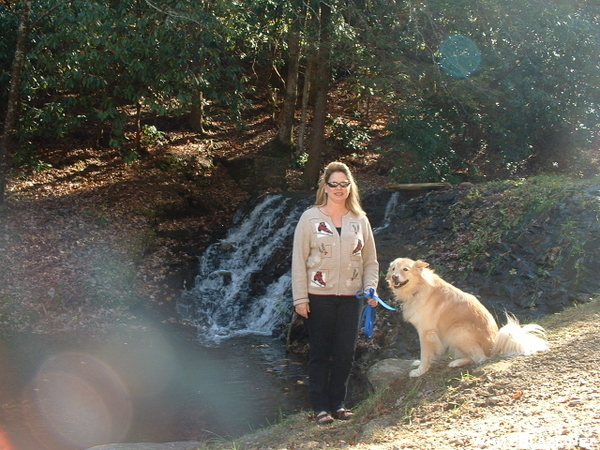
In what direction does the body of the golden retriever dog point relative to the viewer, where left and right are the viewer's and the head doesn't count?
facing to the left of the viewer

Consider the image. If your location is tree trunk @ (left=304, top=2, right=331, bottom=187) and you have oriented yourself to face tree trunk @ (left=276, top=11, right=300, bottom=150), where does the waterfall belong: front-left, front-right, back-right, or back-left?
back-left

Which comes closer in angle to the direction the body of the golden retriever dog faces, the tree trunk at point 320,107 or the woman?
the woman

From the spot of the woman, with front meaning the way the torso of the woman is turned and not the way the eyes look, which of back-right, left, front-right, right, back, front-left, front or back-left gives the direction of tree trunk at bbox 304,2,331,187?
back

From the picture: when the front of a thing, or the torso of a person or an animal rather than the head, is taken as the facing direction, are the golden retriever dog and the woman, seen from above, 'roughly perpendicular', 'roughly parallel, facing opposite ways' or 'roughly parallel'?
roughly perpendicular

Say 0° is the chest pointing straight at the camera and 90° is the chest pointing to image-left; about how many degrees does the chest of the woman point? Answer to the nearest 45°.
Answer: approximately 0°

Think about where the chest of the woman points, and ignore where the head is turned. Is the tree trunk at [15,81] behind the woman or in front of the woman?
behind

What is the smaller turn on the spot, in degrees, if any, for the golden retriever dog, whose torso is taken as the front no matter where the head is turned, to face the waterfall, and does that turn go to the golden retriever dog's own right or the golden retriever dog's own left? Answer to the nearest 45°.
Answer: approximately 45° to the golden retriever dog's own right

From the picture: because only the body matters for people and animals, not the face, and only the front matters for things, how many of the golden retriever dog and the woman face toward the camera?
1

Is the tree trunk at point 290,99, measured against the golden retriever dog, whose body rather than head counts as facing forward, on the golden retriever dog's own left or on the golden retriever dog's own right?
on the golden retriever dog's own right

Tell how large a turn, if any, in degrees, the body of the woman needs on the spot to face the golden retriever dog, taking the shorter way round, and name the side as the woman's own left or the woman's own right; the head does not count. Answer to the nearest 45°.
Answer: approximately 135° to the woman's own left
